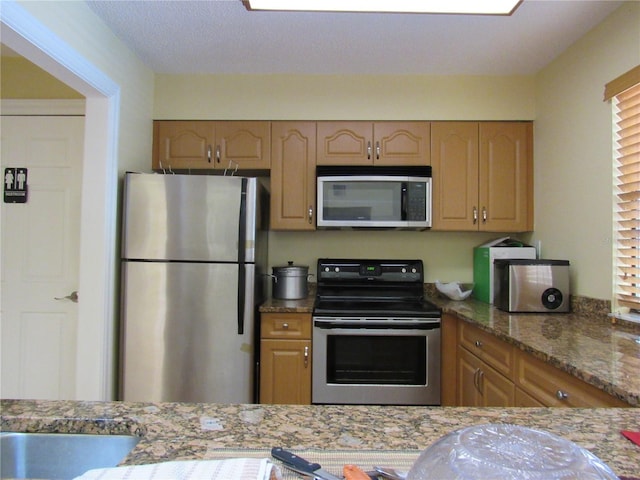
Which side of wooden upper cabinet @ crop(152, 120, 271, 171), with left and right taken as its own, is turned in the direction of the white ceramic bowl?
left

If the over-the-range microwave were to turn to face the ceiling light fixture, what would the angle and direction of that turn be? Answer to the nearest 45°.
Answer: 0° — it already faces it

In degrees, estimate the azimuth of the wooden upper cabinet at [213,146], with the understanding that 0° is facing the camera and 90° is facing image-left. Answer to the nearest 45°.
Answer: approximately 0°

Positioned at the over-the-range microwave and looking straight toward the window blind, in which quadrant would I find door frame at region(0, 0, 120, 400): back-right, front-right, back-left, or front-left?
back-right

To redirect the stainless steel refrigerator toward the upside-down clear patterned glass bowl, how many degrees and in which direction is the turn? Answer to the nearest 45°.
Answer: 0° — it already faces it

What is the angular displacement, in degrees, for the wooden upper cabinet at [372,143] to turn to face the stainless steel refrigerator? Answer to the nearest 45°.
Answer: approximately 45° to its right

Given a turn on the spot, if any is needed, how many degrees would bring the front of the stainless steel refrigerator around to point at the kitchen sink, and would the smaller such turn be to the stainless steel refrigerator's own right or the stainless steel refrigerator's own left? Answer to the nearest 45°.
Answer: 0° — it already faces it

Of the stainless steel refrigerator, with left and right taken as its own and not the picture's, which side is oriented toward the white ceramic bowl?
left

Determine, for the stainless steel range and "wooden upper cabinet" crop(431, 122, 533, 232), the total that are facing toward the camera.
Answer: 2

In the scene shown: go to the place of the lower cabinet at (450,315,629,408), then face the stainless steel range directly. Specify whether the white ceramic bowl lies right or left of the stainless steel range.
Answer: right

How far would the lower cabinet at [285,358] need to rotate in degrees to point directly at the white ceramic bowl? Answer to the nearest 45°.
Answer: approximately 90° to its left
